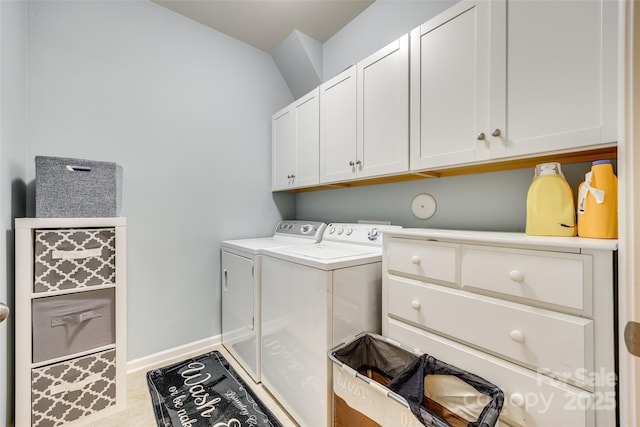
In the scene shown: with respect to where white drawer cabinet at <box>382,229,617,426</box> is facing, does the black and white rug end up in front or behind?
in front

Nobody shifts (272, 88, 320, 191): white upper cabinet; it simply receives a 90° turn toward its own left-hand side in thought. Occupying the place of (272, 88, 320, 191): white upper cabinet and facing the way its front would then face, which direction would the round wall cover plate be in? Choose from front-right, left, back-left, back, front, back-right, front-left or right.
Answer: front

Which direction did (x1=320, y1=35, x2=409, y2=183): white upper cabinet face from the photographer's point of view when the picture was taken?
facing the viewer and to the left of the viewer

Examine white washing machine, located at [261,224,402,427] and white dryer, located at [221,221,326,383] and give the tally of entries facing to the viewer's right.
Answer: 0

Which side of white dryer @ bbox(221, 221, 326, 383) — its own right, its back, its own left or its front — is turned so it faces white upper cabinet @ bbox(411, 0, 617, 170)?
left
